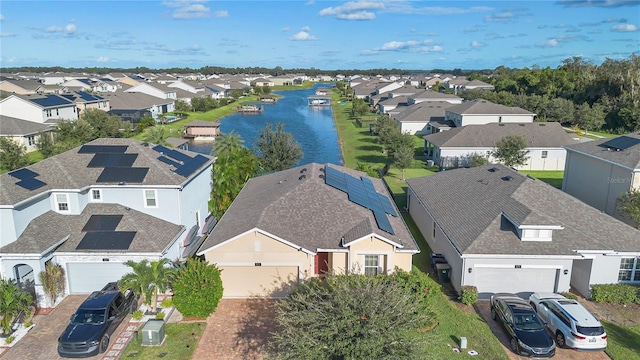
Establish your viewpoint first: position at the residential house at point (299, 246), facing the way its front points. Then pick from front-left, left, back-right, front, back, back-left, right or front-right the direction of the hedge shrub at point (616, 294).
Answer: left

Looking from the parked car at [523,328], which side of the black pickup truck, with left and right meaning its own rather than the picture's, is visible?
left

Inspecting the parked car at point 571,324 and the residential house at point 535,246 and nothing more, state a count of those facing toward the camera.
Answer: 1

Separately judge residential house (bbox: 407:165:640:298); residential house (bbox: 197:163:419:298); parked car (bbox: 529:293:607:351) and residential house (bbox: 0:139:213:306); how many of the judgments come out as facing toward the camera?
3

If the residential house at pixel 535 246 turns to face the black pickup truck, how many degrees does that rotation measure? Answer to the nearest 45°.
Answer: approximately 45° to its right

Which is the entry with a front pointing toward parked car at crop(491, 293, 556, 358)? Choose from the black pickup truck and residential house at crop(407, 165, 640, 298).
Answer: the residential house

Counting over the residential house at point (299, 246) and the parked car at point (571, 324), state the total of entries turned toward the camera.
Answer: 1

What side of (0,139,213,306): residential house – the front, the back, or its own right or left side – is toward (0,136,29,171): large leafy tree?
back

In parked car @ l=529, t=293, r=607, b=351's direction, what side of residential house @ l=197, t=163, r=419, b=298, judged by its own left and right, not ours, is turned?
left

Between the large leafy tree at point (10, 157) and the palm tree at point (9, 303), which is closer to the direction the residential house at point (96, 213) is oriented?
the palm tree

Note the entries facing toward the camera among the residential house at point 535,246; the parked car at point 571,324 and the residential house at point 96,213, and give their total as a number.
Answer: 2
